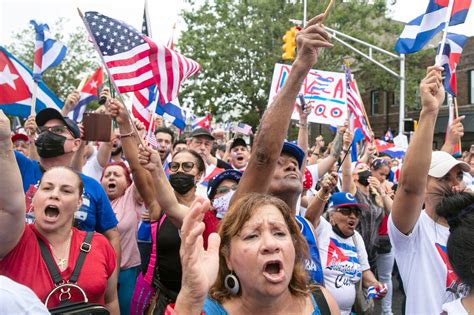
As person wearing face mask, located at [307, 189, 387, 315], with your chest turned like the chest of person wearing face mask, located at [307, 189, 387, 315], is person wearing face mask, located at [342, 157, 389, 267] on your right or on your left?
on your left

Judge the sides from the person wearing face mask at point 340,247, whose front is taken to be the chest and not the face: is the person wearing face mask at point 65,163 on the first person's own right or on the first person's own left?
on the first person's own right

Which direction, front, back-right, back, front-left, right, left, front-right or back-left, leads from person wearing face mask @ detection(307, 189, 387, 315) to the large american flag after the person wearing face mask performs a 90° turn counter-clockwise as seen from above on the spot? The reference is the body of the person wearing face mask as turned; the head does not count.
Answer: back-left

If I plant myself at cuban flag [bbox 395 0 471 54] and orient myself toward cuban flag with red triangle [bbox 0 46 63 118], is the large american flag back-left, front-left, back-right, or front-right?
front-left

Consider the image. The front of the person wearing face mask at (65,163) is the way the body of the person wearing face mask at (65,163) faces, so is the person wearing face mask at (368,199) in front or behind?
behind

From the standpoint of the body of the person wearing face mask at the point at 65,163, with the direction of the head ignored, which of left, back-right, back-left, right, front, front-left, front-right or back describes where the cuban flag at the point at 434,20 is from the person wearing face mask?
back-left

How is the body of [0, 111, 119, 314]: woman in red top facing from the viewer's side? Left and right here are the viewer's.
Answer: facing the viewer

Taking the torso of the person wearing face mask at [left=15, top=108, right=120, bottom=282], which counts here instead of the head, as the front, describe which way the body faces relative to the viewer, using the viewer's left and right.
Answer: facing the viewer and to the left of the viewer

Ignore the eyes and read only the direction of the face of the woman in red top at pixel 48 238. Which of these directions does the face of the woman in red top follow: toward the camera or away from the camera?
toward the camera
